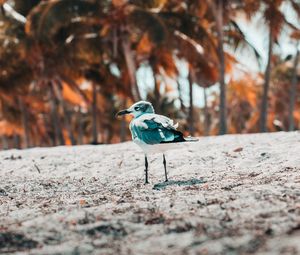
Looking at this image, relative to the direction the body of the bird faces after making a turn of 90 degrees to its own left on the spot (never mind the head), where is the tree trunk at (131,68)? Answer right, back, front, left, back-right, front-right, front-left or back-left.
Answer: back

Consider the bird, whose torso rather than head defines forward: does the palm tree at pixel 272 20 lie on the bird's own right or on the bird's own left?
on the bird's own right

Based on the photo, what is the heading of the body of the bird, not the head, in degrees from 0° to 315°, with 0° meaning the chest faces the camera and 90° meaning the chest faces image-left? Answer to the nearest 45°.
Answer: approximately 90°

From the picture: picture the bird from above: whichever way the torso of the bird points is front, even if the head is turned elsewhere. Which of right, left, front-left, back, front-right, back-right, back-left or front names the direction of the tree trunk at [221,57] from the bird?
right

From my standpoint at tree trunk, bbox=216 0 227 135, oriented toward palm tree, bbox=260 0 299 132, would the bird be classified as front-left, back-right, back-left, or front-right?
back-right

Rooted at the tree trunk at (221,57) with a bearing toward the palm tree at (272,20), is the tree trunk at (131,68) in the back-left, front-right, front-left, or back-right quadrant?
back-left
